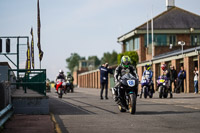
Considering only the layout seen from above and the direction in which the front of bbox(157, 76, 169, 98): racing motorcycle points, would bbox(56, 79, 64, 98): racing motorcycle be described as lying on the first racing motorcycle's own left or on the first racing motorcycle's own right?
on the first racing motorcycle's own right

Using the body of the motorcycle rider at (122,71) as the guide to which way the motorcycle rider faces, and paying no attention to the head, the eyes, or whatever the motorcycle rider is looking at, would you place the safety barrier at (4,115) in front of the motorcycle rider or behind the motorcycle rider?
in front

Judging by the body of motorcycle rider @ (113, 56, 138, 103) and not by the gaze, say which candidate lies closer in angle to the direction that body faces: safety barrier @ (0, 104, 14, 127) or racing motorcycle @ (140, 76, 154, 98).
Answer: the safety barrier

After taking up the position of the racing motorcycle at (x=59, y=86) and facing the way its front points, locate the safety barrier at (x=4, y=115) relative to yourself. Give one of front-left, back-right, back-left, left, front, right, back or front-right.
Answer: front

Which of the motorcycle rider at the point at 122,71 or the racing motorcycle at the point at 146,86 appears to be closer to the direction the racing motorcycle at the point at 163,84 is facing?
the motorcycle rider

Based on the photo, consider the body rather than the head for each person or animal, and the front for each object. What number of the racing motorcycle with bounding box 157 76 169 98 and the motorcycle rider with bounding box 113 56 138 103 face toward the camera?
2

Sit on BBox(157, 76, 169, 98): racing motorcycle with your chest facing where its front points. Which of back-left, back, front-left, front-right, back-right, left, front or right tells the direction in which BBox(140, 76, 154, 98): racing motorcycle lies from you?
right

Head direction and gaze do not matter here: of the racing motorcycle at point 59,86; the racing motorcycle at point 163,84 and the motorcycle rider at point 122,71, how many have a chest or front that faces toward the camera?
3

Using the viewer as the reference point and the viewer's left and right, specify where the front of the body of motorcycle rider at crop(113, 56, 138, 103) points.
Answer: facing the viewer

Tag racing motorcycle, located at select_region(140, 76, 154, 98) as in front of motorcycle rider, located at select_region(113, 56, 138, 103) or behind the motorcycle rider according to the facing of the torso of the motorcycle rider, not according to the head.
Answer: behind

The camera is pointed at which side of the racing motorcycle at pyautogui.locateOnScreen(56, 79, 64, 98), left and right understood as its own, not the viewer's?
front

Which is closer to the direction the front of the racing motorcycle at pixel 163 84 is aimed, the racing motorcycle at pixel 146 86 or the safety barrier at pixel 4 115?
the safety barrier

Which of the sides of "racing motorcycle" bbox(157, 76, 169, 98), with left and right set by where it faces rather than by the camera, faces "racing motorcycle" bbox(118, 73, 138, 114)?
front
